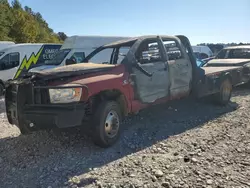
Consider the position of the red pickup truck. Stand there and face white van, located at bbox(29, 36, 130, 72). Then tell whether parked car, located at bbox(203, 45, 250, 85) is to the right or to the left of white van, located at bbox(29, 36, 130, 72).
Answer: right

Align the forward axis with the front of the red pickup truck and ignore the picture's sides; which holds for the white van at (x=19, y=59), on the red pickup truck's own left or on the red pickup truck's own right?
on the red pickup truck's own right

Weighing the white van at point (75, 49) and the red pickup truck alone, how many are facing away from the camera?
0

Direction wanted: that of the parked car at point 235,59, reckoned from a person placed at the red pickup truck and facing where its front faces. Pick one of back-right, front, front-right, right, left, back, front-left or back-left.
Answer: back

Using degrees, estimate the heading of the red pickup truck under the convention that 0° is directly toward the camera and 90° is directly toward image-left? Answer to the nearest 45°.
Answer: approximately 45°
